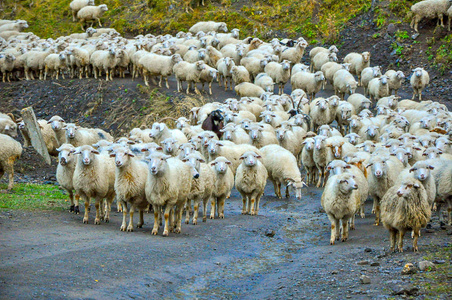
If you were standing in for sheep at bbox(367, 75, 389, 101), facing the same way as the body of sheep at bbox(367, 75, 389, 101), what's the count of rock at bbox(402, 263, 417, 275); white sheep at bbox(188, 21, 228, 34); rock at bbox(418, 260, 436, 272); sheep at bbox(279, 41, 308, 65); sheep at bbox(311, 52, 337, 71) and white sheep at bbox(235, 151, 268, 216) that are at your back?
3

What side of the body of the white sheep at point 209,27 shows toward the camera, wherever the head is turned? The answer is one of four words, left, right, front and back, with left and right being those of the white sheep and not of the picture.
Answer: right

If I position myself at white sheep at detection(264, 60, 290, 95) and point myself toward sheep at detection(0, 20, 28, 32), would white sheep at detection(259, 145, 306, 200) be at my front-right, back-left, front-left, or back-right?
back-left

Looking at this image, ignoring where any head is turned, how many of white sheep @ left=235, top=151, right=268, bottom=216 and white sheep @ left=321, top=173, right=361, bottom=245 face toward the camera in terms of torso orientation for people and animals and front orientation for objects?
2
